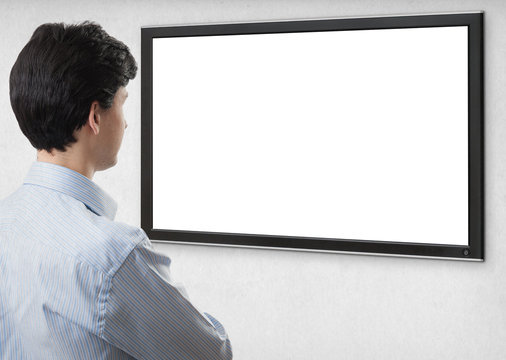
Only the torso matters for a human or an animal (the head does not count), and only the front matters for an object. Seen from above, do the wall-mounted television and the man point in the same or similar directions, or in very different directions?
very different directions

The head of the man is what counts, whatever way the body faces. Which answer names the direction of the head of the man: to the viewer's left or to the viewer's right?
to the viewer's right

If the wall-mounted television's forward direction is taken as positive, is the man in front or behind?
in front

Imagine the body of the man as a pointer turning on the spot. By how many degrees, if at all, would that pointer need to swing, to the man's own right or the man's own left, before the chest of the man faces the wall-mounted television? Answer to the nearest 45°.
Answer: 0° — they already face it

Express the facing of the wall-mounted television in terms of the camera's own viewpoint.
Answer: facing the viewer and to the left of the viewer

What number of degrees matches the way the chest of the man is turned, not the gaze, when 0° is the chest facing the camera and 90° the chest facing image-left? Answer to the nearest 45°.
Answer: approximately 225°
